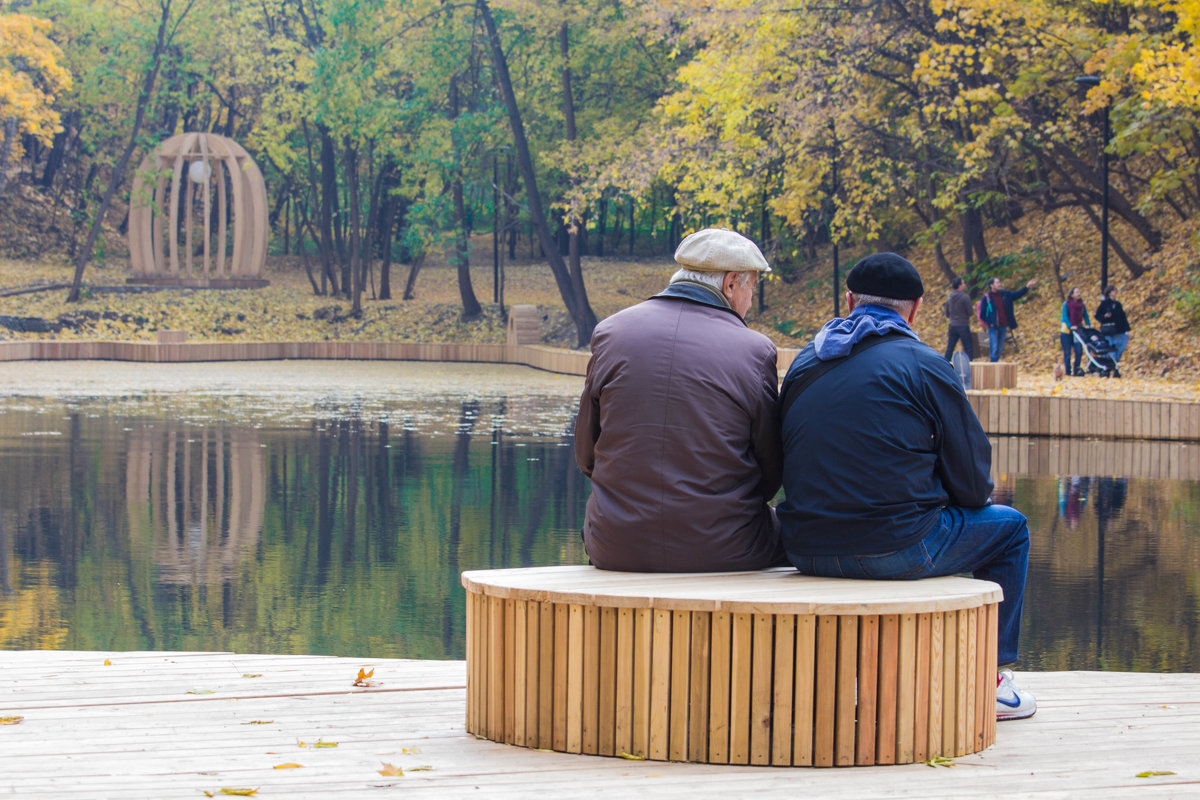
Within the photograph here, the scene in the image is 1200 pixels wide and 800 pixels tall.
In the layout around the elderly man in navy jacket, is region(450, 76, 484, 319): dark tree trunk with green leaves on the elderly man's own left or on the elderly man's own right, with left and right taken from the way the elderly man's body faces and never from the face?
on the elderly man's own left

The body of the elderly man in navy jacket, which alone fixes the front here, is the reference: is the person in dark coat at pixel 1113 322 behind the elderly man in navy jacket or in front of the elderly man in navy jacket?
in front

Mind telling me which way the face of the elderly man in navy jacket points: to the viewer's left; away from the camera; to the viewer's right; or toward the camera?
away from the camera

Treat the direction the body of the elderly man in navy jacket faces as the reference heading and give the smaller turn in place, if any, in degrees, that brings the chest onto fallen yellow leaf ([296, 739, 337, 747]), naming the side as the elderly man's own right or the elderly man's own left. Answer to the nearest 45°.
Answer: approximately 135° to the elderly man's own left

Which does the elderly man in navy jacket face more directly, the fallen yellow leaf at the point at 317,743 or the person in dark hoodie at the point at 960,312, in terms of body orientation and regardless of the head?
the person in dark hoodie

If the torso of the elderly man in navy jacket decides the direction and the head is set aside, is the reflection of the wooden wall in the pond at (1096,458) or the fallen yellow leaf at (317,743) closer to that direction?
the reflection of the wooden wall in the pond

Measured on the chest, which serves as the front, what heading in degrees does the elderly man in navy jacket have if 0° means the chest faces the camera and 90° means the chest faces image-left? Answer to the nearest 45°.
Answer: approximately 225°

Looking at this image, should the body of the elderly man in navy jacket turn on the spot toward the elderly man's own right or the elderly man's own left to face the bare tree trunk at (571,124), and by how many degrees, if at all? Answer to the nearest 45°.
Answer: approximately 45° to the elderly man's own left

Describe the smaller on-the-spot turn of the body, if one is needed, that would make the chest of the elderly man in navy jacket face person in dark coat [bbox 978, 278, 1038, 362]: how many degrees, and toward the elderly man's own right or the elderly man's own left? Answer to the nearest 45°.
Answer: approximately 45° to the elderly man's own left

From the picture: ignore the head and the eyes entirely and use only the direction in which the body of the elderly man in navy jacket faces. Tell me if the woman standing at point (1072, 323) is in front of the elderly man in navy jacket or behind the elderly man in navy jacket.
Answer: in front

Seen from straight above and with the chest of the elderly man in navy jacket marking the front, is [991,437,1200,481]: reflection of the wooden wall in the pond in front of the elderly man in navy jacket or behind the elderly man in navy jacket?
in front

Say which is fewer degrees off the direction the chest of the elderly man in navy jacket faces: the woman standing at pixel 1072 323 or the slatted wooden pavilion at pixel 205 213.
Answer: the woman standing
